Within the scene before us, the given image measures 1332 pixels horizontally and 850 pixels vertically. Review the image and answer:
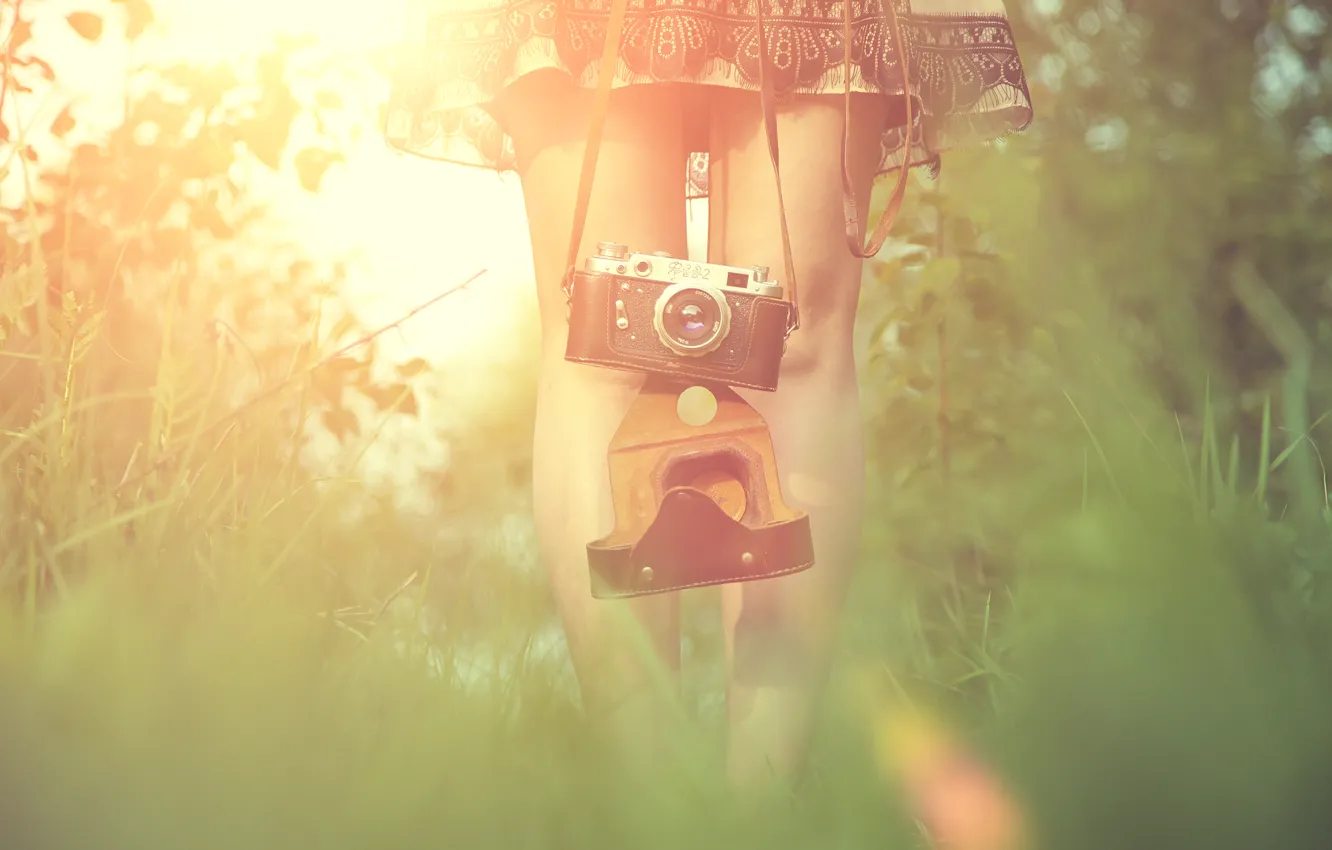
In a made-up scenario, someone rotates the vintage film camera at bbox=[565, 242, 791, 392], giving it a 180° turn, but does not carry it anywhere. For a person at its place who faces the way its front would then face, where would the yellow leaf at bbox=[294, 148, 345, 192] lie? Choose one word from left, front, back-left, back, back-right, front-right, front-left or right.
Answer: front-left

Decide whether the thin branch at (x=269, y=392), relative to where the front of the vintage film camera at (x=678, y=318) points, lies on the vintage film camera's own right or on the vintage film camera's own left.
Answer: on the vintage film camera's own right

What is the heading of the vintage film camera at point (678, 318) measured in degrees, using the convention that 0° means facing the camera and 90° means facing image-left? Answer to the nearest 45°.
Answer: approximately 0°
